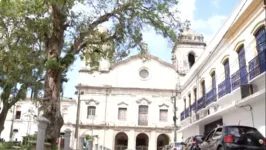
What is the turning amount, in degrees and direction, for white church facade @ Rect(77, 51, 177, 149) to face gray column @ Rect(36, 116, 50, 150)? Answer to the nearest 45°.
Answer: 0° — it already faces it

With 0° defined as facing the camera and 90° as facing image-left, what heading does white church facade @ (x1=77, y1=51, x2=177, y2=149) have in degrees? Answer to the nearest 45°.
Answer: approximately 0°

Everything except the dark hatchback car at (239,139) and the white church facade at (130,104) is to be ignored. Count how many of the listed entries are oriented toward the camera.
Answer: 1

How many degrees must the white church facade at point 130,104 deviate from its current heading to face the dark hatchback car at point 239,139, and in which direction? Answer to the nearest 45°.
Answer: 0° — it already faces it

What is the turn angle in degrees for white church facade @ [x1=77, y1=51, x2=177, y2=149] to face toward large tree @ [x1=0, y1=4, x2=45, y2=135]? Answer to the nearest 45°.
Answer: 0° — it already faces it
